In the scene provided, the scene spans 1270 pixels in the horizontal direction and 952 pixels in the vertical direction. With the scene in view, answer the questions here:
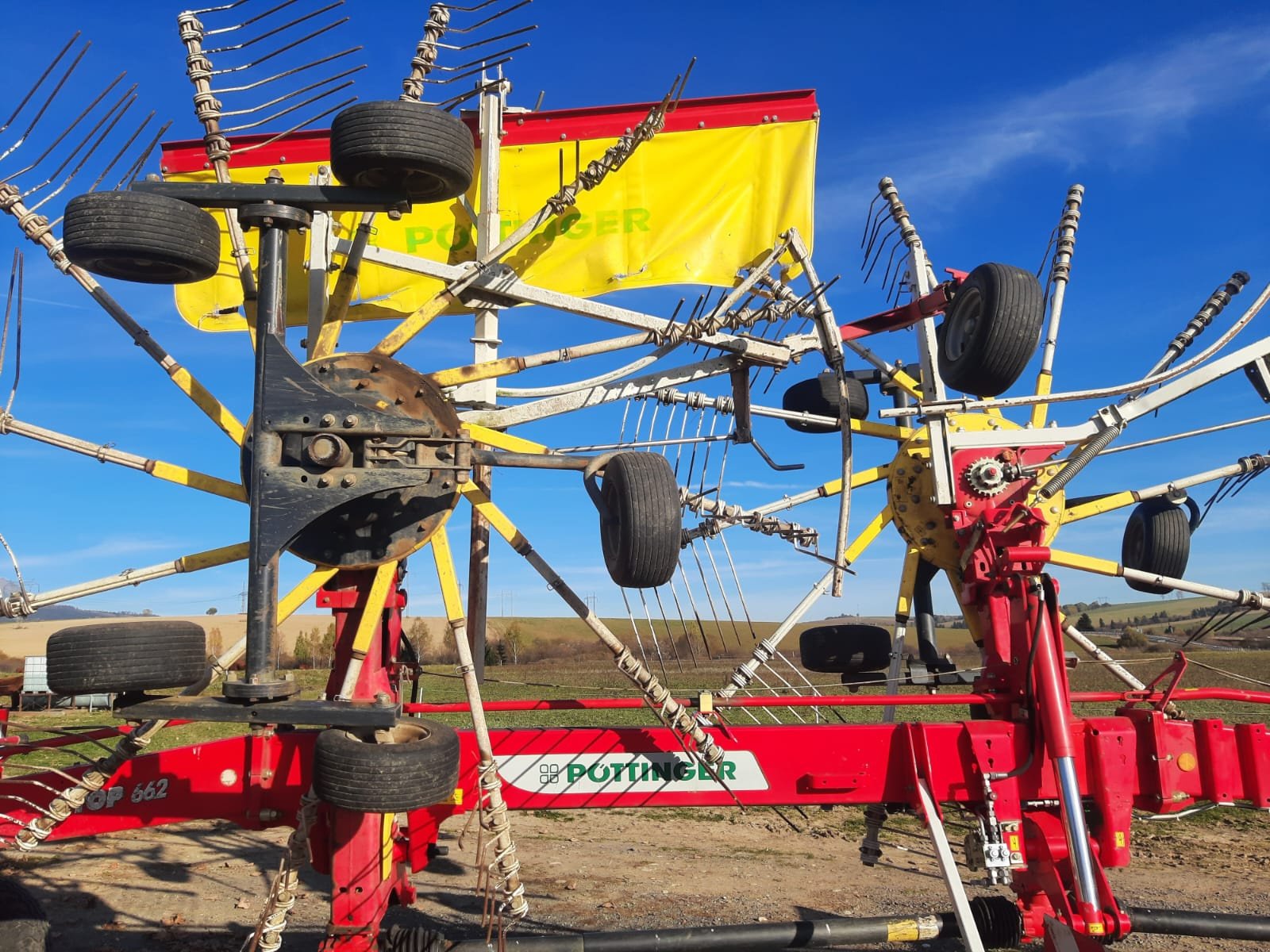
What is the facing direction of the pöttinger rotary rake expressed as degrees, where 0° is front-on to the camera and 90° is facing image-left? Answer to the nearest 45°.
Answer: approximately 270°

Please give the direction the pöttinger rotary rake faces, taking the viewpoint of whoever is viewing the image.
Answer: facing to the right of the viewer
